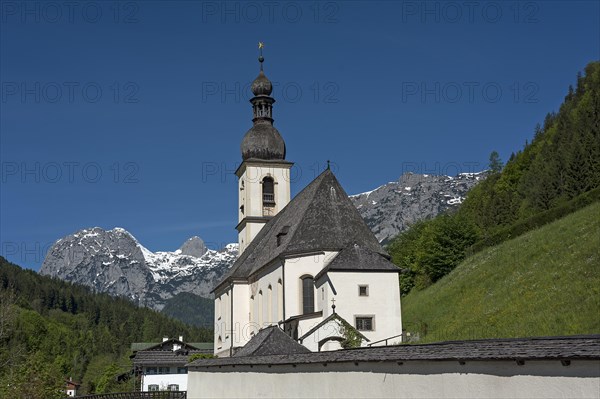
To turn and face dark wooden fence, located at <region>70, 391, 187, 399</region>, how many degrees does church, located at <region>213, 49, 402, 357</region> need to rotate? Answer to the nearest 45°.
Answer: approximately 90° to its left

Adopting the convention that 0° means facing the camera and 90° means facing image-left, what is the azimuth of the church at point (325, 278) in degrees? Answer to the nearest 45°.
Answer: approximately 135°

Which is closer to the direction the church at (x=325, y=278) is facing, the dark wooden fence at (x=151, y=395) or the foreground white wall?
the dark wooden fence
